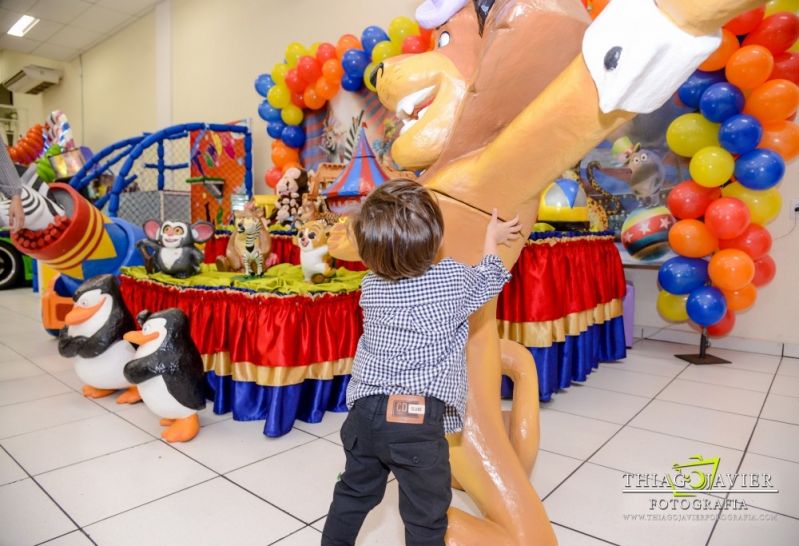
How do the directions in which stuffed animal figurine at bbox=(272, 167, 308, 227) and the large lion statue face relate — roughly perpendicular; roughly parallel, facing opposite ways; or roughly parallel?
roughly perpendicular

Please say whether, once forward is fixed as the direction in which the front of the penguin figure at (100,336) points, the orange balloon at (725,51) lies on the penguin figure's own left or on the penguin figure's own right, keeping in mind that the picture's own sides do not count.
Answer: on the penguin figure's own left

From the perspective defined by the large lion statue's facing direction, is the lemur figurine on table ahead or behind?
ahead

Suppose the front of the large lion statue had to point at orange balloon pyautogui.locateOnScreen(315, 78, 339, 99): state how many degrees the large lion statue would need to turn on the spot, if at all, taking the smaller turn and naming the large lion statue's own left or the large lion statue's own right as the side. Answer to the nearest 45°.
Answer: approximately 45° to the large lion statue's own right

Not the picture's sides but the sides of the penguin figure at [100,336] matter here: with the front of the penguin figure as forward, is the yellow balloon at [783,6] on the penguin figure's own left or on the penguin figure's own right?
on the penguin figure's own left

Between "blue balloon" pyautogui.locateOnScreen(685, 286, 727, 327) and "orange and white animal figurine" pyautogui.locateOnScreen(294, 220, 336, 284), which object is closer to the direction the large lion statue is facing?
the orange and white animal figurine

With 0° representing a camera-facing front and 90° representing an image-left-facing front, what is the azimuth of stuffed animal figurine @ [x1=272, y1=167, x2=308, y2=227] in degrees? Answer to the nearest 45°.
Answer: approximately 45°

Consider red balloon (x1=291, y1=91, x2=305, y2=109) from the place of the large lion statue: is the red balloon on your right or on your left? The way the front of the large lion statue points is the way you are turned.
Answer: on your right

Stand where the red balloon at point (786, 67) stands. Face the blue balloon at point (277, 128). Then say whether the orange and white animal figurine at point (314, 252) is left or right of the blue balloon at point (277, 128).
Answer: left

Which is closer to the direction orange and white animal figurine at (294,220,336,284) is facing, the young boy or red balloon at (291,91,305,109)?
the young boy

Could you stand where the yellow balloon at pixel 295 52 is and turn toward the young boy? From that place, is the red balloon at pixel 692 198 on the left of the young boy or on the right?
left

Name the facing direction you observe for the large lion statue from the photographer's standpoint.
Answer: facing to the left of the viewer

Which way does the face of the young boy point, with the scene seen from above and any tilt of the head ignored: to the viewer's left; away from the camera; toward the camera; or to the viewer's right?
away from the camera

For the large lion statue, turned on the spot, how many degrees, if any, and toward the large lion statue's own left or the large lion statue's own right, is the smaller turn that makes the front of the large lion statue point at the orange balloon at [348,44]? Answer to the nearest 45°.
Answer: approximately 45° to the large lion statue's own right

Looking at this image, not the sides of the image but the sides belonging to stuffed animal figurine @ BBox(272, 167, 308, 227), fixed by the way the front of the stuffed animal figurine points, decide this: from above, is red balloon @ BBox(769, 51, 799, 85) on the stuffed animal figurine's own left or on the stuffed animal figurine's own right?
on the stuffed animal figurine's own left
